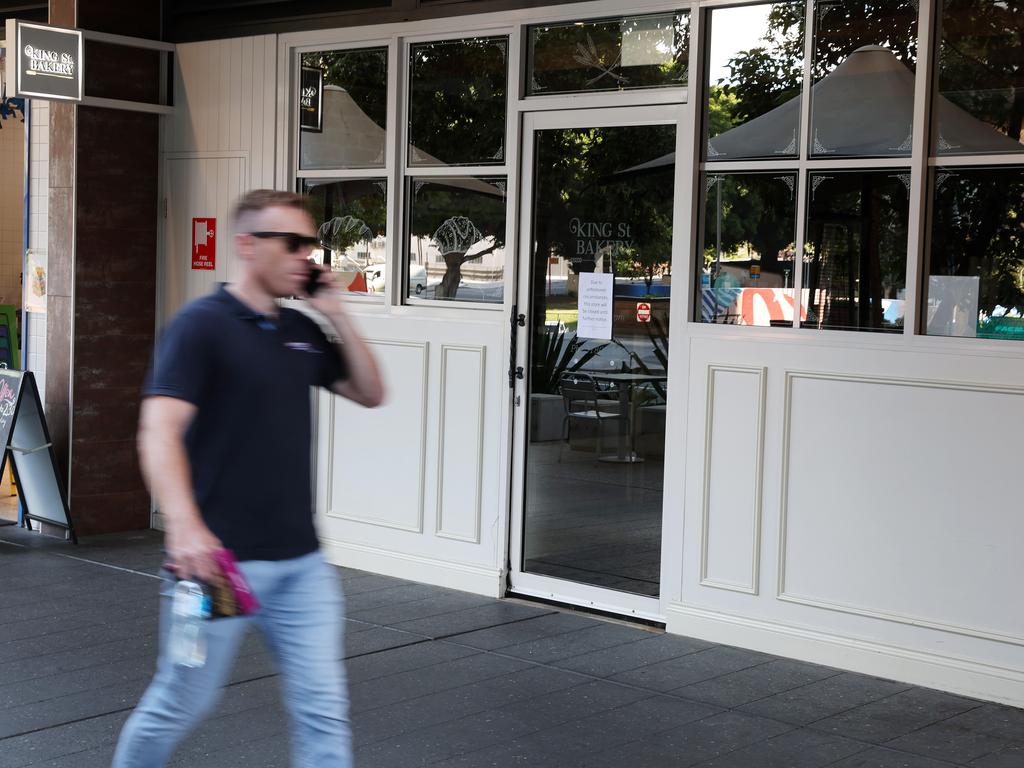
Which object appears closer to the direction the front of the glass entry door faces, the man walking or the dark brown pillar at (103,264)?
the man walking

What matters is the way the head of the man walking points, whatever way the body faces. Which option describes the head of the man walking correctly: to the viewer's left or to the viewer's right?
to the viewer's right

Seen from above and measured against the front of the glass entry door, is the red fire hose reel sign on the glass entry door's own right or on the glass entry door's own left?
on the glass entry door's own right

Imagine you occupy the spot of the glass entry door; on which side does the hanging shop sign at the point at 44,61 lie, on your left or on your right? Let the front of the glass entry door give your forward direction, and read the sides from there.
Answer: on your right

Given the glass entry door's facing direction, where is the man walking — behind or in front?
in front

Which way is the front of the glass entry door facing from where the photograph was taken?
facing the viewer and to the left of the viewer

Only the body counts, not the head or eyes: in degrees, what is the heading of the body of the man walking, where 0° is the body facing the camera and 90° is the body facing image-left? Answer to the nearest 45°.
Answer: approximately 315°

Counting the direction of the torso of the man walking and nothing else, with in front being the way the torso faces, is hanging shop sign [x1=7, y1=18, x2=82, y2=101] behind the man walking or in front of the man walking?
behind

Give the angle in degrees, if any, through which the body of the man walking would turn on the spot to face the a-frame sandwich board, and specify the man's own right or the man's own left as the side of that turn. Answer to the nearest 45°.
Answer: approximately 135° to the man's own left

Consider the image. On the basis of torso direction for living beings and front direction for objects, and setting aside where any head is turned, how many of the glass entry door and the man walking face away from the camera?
0

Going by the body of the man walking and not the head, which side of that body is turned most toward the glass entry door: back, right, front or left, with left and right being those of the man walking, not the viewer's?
left

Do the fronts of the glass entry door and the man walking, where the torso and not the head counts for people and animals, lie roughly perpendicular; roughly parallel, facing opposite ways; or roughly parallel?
roughly perpendicular
